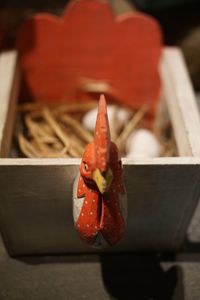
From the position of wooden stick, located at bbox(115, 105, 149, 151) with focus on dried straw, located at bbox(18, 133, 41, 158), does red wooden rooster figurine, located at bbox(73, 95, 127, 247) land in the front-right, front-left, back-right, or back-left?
front-left

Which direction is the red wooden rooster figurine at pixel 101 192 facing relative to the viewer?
toward the camera
